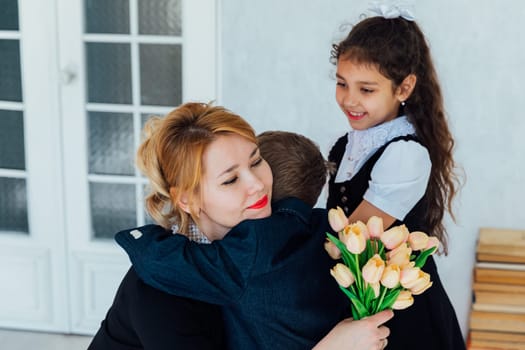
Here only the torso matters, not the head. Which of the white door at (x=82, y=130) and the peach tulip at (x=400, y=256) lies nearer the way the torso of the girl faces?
the peach tulip

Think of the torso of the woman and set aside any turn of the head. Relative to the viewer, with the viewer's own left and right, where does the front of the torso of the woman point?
facing the viewer and to the right of the viewer

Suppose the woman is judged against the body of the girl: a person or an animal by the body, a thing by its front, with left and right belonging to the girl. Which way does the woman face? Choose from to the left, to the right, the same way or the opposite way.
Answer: to the left

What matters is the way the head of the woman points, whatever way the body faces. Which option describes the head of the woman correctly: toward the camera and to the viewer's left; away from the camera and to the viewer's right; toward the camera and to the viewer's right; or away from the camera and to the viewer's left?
toward the camera and to the viewer's right

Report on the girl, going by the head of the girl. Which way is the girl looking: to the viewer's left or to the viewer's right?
to the viewer's left

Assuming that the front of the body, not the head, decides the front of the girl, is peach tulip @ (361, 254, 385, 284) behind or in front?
in front

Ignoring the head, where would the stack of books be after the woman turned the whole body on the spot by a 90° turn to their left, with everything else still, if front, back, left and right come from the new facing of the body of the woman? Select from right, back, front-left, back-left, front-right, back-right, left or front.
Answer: front

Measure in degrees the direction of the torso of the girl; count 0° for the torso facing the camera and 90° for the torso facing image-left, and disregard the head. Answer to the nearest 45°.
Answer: approximately 45°

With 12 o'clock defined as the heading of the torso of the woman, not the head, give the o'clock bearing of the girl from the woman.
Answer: The girl is roughly at 9 o'clock from the woman.

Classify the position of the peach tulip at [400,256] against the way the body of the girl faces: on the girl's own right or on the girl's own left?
on the girl's own left

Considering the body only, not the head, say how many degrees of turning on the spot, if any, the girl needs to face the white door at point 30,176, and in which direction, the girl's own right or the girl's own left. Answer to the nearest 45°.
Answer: approximately 90° to the girl's own right

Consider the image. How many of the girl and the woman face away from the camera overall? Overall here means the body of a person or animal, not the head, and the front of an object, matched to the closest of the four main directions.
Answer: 0
